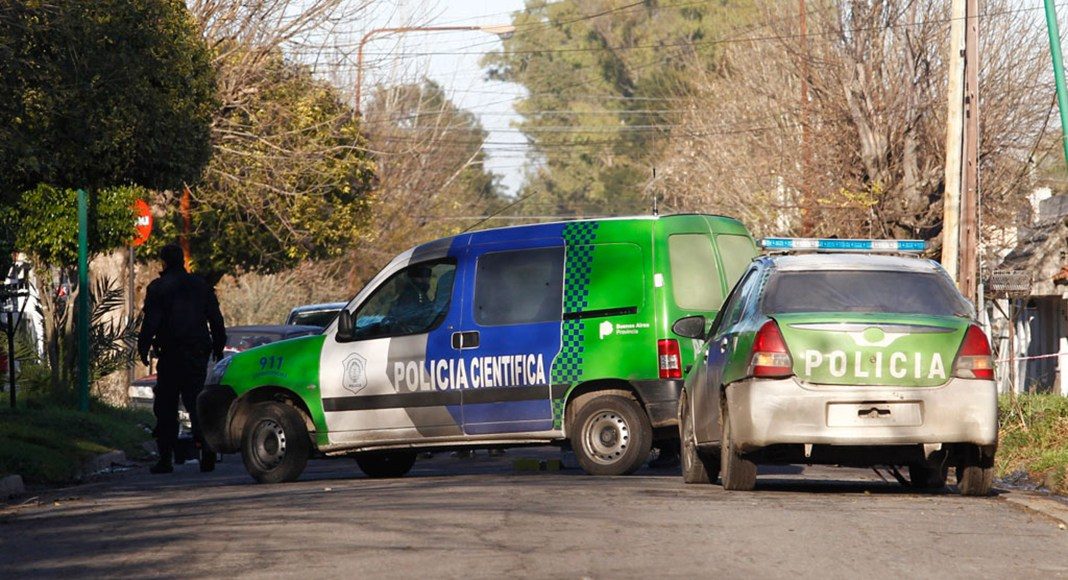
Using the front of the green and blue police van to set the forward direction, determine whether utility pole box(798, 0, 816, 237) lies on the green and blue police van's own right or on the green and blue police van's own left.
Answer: on the green and blue police van's own right

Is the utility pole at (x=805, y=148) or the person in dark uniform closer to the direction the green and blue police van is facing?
the person in dark uniform

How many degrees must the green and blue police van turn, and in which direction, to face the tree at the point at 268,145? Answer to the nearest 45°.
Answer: approximately 45° to its right

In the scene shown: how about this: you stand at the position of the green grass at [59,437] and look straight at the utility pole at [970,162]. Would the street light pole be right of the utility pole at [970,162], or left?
left

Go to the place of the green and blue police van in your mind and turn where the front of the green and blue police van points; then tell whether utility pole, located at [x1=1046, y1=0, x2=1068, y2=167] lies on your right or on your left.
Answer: on your right

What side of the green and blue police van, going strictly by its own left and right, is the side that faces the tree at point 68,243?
front

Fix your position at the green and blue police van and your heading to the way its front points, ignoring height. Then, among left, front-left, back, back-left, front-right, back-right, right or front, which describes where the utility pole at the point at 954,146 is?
right

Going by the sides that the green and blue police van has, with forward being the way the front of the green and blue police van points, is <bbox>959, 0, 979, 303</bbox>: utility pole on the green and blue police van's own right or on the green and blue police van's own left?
on the green and blue police van's own right

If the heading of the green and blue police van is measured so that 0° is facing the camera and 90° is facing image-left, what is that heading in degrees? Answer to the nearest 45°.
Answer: approximately 135°

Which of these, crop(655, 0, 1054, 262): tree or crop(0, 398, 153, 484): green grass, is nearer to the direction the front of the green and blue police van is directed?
the green grass

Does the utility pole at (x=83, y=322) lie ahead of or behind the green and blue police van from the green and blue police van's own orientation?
ahead
